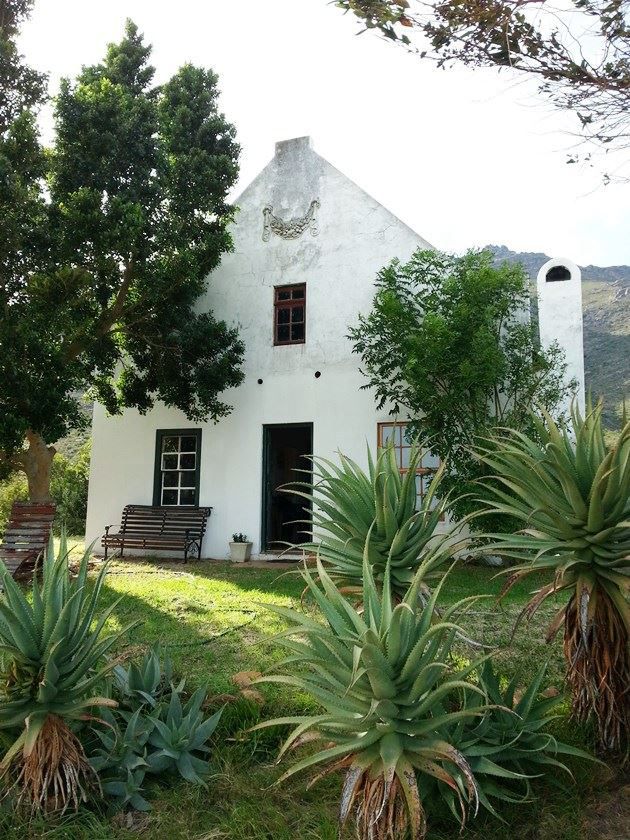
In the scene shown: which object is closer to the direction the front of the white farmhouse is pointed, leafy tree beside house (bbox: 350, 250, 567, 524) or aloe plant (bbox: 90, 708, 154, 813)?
the aloe plant

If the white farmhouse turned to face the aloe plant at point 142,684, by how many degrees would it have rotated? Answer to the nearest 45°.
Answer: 0° — it already faces it

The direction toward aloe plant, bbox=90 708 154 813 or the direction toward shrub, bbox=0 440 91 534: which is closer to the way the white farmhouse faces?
the aloe plant

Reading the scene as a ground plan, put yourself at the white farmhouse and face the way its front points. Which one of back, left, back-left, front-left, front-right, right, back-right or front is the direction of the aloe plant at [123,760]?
front

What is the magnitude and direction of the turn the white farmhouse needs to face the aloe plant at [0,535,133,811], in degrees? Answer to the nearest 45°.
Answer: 0° — it already faces it

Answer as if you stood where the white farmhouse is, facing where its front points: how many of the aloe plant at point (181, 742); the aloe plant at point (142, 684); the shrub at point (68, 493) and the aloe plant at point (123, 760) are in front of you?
3

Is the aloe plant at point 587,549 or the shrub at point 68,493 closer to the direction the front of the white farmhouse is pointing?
the aloe plant

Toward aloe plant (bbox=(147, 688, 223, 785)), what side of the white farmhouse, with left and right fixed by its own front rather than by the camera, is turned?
front

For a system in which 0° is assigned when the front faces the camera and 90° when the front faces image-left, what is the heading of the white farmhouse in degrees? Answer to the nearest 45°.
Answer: approximately 0°

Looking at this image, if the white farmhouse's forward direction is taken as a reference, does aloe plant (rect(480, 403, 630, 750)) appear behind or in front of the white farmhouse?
in front

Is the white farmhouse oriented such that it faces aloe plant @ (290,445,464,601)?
yes

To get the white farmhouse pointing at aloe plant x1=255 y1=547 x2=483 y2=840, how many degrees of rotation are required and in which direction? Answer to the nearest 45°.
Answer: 0° — it already faces it

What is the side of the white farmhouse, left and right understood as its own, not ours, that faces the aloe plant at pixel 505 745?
front
